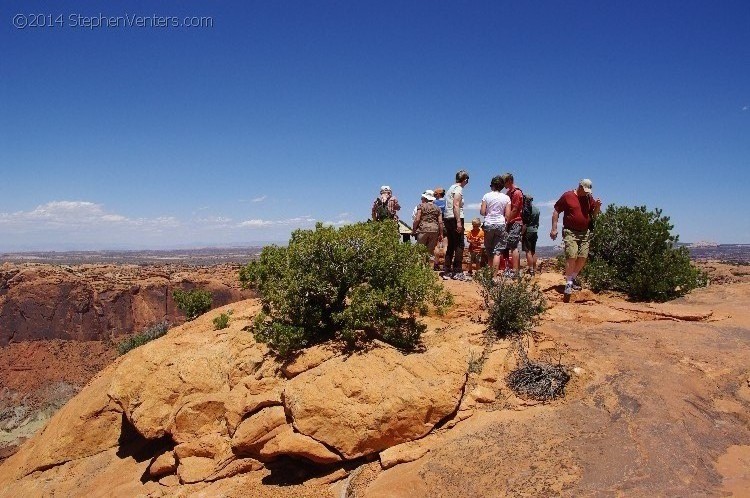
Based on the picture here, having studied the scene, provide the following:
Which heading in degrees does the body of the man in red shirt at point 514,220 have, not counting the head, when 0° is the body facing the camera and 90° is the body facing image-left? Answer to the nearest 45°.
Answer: approximately 90°

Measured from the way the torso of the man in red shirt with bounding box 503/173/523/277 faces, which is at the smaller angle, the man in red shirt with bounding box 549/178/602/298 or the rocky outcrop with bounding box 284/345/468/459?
the rocky outcrop

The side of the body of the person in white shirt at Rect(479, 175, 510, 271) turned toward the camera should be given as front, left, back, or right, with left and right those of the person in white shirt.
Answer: back

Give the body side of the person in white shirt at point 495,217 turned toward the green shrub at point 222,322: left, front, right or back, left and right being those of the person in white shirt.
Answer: left

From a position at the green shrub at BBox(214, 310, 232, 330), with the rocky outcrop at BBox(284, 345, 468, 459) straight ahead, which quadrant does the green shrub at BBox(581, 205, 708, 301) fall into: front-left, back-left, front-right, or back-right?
front-left

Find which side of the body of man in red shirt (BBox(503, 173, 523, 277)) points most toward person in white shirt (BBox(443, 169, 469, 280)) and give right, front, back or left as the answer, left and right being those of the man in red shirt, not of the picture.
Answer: front

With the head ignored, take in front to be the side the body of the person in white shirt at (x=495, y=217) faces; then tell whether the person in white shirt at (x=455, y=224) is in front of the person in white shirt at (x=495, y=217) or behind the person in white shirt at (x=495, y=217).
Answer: in front

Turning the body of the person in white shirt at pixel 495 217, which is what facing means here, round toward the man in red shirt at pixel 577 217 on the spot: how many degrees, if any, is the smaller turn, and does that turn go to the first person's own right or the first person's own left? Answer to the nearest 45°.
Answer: approximately 90° to the first person's own right

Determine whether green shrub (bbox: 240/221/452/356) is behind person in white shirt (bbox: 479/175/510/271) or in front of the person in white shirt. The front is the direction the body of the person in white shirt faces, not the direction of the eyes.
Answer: behind

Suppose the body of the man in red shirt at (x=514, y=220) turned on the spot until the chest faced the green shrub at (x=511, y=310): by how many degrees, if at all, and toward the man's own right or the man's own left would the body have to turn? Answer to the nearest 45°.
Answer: approximately 90° to the man's own left

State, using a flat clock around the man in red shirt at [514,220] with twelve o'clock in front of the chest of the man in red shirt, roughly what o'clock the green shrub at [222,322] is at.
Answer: The green shrub is roughly at 11 o'clock from the man in red shirt.
